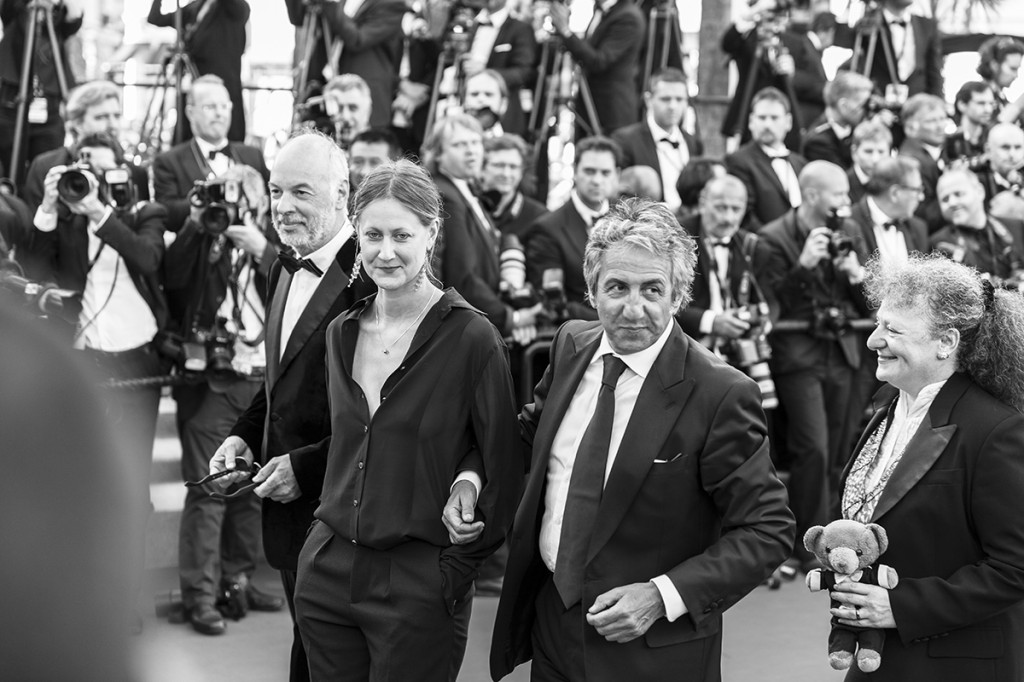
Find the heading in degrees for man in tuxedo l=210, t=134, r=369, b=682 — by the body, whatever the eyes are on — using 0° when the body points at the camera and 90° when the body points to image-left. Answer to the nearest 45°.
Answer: approximately 45°

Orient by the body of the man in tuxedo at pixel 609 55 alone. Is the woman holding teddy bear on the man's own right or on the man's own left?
on the man's own left

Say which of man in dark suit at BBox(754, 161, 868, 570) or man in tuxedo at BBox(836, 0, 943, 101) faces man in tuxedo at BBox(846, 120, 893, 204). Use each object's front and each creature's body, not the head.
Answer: man in tuxedo at BBox(836, 0, 943, 101)

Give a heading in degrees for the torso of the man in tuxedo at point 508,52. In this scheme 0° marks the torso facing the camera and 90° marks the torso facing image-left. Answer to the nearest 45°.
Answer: approximately 45°

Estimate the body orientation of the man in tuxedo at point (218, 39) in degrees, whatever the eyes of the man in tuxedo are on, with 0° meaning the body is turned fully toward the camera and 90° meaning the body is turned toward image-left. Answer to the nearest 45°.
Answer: approximately 45°

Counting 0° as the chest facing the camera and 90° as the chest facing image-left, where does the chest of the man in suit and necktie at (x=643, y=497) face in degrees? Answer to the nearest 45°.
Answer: approximately 45°

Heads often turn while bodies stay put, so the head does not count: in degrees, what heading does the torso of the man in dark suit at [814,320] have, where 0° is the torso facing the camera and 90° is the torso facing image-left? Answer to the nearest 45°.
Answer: approximately 315°

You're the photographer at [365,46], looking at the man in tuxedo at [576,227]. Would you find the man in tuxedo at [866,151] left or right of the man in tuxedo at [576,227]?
left
